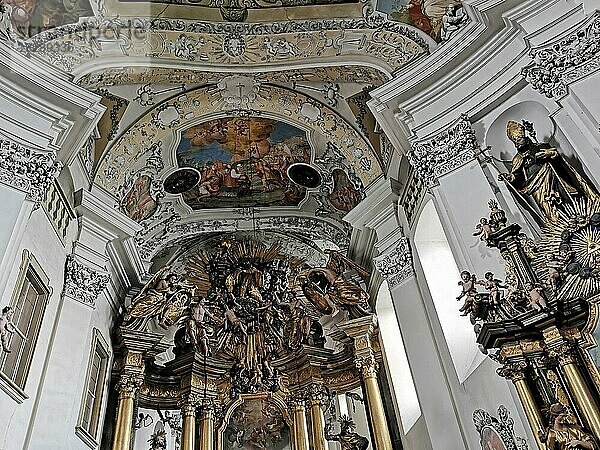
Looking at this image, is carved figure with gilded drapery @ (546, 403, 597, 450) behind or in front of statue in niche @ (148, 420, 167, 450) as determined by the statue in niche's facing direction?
in front

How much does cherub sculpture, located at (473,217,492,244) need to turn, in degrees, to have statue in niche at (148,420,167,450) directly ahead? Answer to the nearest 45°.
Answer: approximately 45° to its right

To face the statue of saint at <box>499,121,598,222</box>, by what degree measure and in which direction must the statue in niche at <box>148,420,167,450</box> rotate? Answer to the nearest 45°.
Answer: approximately 45° to its left

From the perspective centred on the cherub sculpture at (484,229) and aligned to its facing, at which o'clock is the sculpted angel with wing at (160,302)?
The sculpted angel with wing is roughly at 2 o'clock from the cherub sculpture.

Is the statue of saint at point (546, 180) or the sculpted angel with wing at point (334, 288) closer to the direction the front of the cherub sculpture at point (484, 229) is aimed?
the sculpted angel with wing

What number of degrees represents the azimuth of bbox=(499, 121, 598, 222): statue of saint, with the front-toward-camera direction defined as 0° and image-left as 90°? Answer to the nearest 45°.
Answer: approximately 45°

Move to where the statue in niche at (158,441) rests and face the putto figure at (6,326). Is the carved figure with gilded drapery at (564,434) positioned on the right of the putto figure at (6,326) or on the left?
left

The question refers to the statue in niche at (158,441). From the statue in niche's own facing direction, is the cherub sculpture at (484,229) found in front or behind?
in front

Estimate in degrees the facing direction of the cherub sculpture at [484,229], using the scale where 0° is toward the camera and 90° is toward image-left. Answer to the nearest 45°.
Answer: approximately 45°
